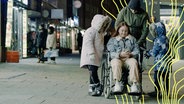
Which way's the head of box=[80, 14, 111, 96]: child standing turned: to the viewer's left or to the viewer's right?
to the viewer's right

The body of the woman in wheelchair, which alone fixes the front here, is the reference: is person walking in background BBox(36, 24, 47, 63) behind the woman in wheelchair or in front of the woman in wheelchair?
behind

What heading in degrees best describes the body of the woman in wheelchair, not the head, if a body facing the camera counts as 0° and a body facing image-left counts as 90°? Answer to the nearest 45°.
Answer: approximately 0°

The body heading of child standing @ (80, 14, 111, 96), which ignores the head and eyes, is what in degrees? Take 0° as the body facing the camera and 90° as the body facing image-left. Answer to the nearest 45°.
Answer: approximately 270°

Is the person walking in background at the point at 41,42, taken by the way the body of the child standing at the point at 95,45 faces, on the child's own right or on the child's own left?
on the child's own left

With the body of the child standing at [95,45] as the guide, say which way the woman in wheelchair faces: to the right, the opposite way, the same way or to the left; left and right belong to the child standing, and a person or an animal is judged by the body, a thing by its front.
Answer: to the right

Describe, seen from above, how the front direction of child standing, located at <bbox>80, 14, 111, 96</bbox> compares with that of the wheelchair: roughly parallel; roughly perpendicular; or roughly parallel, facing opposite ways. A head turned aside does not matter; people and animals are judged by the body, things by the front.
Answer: roughly perpendicular
